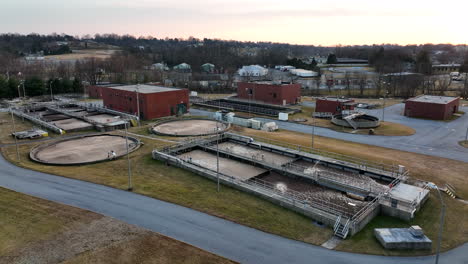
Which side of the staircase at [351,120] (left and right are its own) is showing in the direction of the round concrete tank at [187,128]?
right

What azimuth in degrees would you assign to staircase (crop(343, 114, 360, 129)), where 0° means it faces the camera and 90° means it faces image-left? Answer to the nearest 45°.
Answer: approximately 315°

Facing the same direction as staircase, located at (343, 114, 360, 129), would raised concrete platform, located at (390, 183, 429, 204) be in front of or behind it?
in front

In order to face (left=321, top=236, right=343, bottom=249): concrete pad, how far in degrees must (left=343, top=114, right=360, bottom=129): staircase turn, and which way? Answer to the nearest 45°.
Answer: approximately 45° to its right

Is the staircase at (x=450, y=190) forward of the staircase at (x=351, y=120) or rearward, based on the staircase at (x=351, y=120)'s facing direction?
forward
